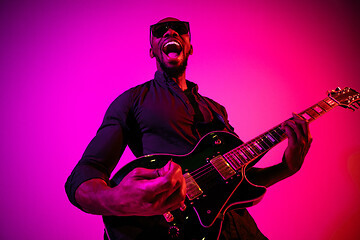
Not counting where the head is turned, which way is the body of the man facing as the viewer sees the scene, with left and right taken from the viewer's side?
facing the viewer and to the right of the viewer
